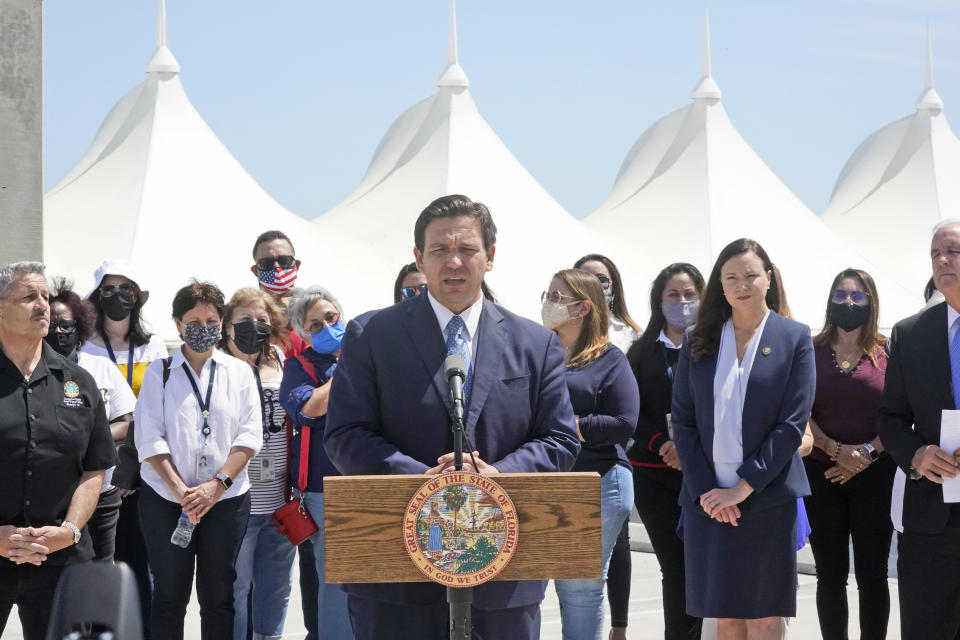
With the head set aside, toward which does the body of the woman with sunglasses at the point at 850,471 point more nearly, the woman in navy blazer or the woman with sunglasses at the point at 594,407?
the woman in navy blazer

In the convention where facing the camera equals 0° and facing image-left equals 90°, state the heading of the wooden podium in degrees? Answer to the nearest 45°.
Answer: approximately 0°

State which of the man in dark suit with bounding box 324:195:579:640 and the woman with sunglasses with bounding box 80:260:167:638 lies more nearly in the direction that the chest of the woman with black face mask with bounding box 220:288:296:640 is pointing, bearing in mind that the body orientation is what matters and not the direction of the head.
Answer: the man in dark suit

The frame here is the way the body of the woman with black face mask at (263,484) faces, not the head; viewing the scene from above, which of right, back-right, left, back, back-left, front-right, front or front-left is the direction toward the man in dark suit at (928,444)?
front-left

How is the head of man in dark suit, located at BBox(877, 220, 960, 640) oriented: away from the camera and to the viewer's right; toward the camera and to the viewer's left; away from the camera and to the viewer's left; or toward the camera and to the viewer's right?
toward the camera and to the viewer's left

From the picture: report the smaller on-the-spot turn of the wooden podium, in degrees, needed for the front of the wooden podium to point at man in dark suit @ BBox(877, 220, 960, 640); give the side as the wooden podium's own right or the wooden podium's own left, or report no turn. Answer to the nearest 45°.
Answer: approximately 135° to the wooden podium's own left

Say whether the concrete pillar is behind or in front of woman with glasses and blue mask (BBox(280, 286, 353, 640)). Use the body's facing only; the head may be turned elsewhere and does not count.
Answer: behind

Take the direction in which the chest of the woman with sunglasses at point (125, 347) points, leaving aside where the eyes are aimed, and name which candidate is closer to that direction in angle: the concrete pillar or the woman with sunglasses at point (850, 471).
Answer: the woman with sunglasses

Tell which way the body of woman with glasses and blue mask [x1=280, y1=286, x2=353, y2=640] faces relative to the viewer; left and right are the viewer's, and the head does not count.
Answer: facing the viewer and to the right of the viewer

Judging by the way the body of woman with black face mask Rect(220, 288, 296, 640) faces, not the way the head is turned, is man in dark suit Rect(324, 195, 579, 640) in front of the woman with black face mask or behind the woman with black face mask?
in front

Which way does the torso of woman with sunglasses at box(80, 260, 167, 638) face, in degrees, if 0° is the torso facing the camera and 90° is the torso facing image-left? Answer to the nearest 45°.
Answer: approximately 0°
